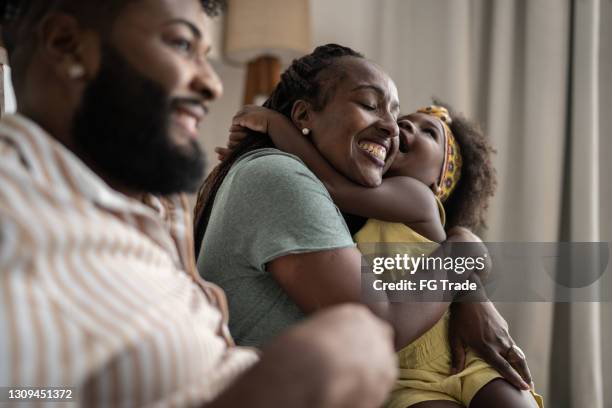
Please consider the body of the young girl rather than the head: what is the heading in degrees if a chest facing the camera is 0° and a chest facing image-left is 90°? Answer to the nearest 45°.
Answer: approximately 90°

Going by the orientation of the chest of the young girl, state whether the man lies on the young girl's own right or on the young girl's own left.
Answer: on the young girl's own left

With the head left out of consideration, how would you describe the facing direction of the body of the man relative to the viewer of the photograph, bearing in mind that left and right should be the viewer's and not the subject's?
facing to the right of the viewer

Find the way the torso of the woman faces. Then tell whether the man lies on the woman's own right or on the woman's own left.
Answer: on the woman's own right

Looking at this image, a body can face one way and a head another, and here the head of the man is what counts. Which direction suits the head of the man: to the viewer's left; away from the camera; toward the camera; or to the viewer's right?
to the viewer's right

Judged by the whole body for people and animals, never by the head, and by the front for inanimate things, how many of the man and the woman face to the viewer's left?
0

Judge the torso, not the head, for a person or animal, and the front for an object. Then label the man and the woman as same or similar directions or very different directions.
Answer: same or similar directions

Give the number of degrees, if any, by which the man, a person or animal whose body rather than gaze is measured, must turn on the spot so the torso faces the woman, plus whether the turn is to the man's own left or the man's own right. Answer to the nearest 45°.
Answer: approximately 45° to the man's own left

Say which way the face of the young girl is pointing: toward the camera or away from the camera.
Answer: toward the camera

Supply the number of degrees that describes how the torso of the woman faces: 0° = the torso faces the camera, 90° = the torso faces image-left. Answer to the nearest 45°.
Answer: approximately 270°
